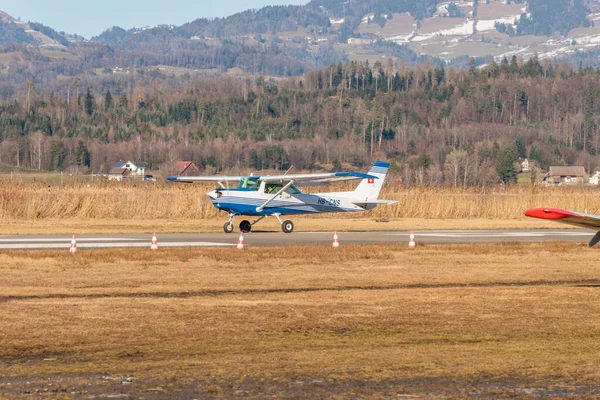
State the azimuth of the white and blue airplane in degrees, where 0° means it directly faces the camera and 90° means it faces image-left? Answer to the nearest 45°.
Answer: approximately 45°
